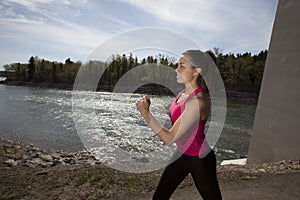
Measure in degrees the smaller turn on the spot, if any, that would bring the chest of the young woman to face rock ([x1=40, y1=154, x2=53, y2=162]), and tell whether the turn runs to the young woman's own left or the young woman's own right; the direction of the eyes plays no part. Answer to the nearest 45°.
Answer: approximately 45° to the young woman's own right

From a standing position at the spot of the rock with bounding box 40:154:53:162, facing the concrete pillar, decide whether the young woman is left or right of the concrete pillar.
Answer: right

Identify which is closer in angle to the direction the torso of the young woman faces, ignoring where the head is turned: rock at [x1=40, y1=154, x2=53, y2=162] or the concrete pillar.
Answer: the rock

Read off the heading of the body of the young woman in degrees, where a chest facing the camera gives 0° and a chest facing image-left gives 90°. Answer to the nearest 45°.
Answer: approximately 90°

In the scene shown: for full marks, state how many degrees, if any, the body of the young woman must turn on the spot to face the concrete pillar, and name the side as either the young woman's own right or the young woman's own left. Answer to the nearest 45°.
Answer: approximately 135° to the young woman's own right
